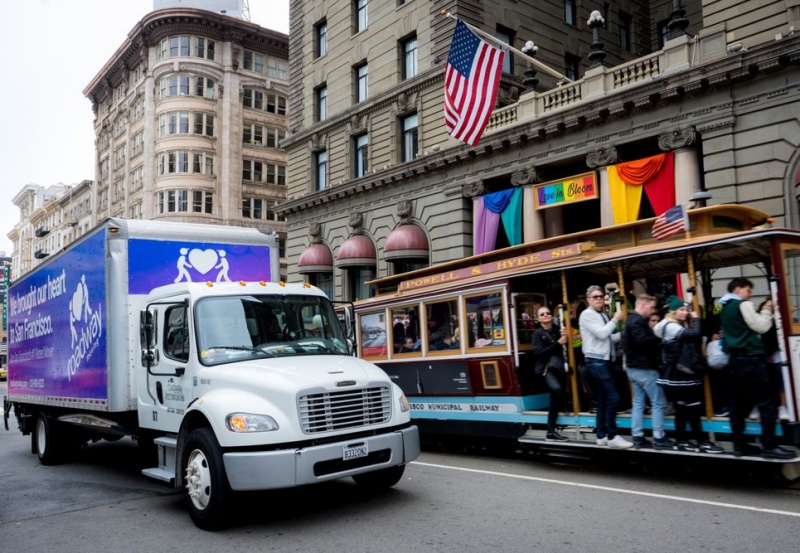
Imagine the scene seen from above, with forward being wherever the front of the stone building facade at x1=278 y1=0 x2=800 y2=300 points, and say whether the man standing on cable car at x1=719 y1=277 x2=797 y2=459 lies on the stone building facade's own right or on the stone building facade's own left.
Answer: on the stone building facade's own left

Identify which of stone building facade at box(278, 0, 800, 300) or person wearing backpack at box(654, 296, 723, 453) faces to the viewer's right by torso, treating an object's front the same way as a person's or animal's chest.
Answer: the person wearing backpack

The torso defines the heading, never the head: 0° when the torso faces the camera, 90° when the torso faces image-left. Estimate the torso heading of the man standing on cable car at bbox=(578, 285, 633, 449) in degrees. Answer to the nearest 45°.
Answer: approximately 315°

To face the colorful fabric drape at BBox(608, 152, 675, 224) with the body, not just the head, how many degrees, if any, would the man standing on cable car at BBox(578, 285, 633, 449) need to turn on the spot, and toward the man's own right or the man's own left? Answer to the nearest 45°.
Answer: approximately 135° to the man's own left

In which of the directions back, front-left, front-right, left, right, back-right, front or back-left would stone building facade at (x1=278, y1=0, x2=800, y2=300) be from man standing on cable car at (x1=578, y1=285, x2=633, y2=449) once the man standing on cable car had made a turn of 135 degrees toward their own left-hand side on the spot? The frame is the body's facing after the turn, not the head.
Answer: front

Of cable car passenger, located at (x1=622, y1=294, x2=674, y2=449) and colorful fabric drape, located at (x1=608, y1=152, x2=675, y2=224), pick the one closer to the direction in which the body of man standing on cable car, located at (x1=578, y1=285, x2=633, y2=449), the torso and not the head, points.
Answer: the cable car passenger
